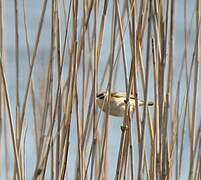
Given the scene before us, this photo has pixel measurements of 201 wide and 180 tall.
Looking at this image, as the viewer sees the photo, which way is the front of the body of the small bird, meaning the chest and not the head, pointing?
to the viewer's left
